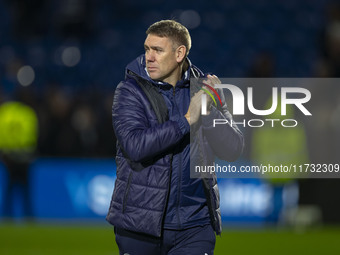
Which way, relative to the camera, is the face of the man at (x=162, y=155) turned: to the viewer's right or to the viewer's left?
to the viewer's left

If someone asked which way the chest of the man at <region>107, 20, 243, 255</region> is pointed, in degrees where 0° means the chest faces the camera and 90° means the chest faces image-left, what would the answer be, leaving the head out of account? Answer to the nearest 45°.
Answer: approximately 315°
